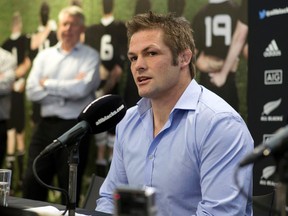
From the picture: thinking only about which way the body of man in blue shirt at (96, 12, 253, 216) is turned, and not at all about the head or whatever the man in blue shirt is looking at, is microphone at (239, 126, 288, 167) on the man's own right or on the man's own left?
on the man's own left

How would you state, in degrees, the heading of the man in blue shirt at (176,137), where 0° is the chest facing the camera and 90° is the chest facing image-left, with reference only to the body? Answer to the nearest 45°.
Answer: approximately 45°

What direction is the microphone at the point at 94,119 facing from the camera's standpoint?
to the viewer's right

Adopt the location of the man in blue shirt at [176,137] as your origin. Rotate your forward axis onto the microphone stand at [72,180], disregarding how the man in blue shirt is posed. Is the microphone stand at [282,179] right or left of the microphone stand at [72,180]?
left

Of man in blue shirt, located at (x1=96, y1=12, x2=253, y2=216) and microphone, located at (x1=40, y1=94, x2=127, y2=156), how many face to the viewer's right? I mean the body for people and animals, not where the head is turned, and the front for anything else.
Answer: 1

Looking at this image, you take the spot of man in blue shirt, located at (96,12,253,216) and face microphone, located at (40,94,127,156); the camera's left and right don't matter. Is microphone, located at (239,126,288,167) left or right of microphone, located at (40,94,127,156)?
left

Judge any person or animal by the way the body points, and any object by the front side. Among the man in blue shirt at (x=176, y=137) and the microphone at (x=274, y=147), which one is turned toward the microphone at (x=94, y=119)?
the man in blue shirt

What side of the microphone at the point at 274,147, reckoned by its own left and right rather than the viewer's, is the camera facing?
right

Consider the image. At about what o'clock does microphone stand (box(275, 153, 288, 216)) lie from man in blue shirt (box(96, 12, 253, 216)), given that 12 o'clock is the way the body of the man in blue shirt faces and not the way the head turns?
The microphone stand is roughly at 10 o'clock from the man in blue shirt.
